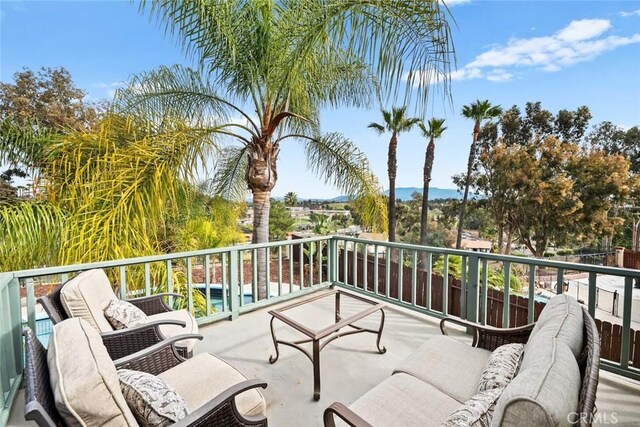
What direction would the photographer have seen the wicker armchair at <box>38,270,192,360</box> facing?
facing to the right of the viewer

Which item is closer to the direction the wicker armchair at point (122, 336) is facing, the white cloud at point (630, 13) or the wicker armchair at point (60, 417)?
the white cloud

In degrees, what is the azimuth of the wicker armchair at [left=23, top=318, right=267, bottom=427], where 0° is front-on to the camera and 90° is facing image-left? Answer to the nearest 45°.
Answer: approximately 225°

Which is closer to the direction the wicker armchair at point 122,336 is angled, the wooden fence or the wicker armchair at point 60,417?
the wooden fence
